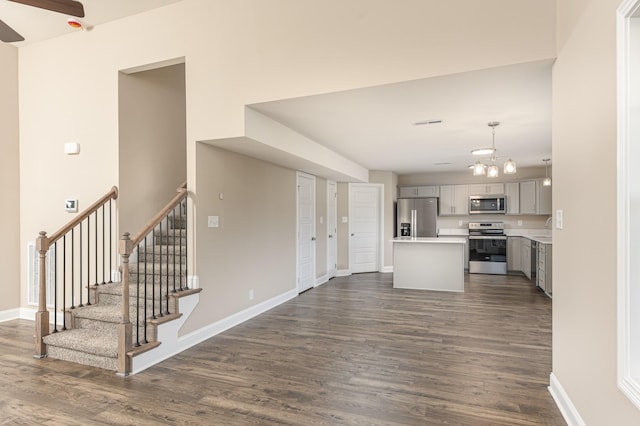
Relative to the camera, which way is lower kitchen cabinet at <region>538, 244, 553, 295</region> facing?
to the viewer's left

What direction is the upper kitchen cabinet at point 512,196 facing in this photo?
toward the camera

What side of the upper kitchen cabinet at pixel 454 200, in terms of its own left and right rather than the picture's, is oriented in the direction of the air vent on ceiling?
front

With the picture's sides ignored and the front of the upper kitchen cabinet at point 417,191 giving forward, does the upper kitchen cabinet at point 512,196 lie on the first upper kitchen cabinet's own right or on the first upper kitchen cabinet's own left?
on the first upper kitchen cabinet's own left

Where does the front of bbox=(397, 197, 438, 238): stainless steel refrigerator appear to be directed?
toward the camera

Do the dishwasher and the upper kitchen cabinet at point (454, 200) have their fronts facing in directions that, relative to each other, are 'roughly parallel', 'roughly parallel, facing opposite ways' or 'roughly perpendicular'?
roughly perpendicular

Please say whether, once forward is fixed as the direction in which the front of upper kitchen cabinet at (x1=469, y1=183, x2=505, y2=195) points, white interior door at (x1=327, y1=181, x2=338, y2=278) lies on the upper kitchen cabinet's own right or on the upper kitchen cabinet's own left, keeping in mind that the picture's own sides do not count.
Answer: on the upper kitchen cabinet's own right

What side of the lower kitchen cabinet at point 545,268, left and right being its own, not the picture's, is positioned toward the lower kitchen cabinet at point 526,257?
right

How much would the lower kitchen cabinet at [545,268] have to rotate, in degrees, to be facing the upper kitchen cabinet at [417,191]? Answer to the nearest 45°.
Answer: approximately 45° to its right

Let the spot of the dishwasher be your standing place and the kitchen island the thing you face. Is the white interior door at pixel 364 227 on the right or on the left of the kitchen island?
right

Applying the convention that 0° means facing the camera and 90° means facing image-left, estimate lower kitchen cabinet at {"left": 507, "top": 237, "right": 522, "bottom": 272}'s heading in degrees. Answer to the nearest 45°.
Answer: approximately 0°
